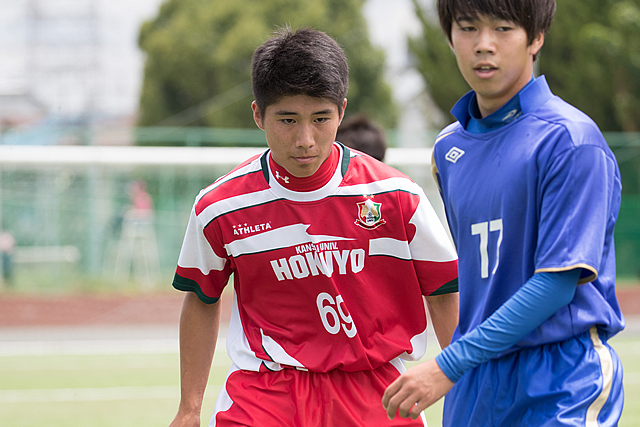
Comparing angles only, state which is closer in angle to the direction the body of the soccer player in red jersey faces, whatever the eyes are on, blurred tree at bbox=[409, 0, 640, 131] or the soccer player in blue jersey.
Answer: the soccer player in blue jersey

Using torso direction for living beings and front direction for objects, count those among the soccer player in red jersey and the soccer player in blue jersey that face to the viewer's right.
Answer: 0

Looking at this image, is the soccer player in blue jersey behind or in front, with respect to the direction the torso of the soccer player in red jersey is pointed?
in front

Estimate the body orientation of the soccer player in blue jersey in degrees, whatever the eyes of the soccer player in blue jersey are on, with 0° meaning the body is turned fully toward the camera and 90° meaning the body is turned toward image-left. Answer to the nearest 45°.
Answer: approximately 45°

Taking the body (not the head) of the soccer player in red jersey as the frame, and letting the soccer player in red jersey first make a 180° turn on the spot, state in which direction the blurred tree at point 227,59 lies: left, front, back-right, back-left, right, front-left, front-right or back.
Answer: front

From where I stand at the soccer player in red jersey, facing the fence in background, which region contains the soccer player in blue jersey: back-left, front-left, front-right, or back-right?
back-right

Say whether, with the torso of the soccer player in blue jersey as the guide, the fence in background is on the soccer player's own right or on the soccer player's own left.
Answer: on the soccer player's own right

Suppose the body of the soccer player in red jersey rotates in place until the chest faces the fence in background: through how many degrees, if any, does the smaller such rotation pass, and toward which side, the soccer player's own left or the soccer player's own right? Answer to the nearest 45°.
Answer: approximately 180°

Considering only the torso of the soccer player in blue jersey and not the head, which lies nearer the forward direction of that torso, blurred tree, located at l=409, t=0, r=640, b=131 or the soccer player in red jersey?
the soccer player in red jersey

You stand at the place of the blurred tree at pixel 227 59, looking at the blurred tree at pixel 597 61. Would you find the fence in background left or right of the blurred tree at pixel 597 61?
right
